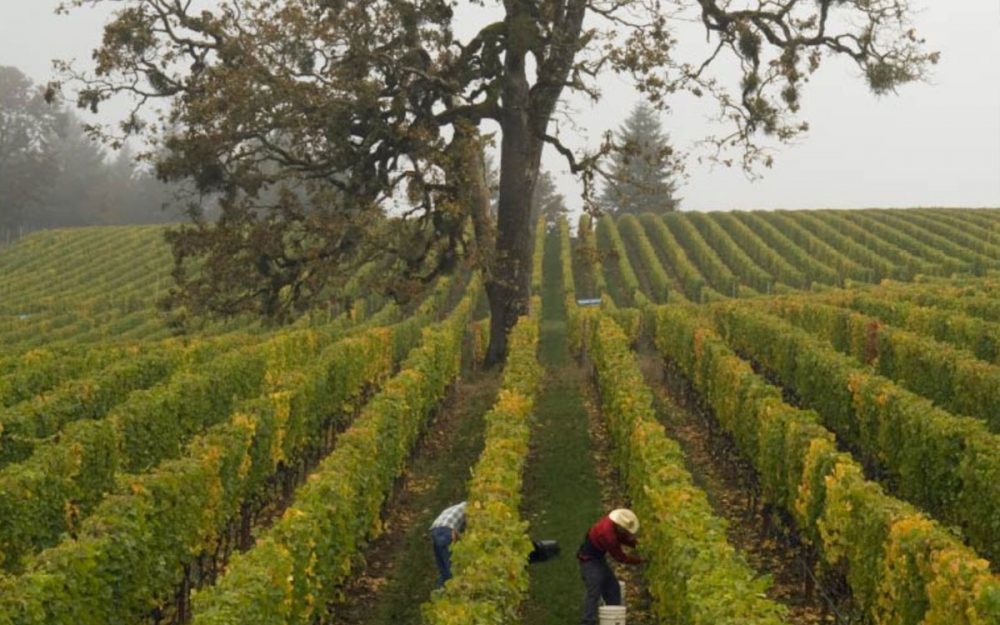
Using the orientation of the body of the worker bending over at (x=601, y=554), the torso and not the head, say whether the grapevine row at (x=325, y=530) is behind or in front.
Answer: behind

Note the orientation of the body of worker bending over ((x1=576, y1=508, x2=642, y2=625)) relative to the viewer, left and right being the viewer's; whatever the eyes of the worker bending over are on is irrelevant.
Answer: facing to the right of the viewer

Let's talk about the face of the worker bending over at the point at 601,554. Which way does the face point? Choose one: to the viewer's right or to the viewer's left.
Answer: to the viewer's right

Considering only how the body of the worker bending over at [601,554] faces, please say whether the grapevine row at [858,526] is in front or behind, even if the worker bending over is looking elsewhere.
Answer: in front

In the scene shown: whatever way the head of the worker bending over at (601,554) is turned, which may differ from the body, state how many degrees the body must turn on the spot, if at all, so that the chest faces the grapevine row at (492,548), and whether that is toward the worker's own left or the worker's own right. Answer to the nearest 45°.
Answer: approximately 135° to the worker's own right

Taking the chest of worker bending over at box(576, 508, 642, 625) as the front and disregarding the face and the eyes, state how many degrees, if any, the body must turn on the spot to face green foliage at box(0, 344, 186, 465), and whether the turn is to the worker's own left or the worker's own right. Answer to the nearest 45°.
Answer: approximately 135° to the worker's own left

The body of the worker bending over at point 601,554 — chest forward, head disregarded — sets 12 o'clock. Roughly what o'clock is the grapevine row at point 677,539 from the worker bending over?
The grapevine row is roughly at 1 o'clock from the worker bending over.

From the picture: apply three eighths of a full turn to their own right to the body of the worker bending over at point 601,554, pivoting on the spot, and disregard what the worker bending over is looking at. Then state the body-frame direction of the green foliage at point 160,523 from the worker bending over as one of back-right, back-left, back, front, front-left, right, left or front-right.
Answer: front-right

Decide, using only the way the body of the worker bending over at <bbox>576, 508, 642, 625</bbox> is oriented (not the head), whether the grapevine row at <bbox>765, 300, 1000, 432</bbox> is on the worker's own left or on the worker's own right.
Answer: on the worker's own left

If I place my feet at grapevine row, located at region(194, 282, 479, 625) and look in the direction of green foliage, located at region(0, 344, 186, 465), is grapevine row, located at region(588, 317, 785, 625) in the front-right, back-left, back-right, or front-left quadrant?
back-right
